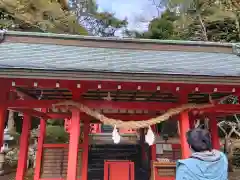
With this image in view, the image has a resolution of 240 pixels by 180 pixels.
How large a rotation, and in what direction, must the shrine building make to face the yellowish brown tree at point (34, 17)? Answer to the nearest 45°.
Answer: approximately 135° to its right

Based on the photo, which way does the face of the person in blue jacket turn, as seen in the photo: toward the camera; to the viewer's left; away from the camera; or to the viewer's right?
away from the camera

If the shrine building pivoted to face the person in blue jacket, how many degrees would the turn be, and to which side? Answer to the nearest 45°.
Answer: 0° — it already faces them

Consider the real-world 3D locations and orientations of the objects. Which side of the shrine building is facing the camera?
front

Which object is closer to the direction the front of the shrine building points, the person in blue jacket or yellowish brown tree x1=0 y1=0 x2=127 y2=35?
the person in blue jacket
